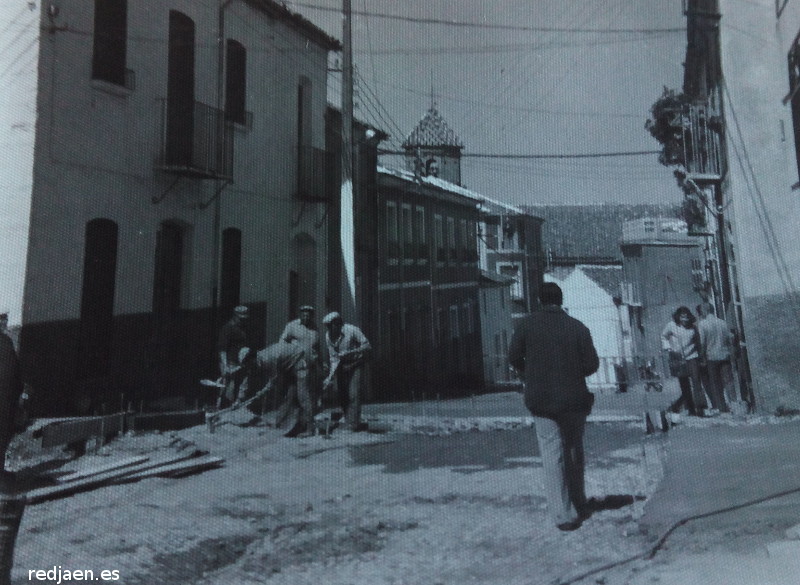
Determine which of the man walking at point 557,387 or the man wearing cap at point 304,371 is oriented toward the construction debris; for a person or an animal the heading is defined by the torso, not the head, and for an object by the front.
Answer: the man wearing cap

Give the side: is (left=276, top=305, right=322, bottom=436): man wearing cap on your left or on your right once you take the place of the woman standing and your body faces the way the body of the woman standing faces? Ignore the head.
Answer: on your right

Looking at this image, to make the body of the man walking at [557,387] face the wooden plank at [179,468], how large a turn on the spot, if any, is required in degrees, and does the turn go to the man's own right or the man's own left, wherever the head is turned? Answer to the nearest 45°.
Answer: approximately 90° to the man's own left

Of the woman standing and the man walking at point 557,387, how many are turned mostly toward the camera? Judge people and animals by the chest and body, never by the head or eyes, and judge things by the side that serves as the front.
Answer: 1

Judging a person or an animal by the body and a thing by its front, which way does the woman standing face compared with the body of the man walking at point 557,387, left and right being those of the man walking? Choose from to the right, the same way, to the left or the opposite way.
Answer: the opposite way

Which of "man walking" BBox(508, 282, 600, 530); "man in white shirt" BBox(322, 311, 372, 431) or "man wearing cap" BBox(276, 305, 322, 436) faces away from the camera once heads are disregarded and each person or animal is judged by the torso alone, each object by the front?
the man walking

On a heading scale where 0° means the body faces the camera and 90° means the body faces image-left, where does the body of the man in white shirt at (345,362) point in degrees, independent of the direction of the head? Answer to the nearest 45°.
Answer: approximately 45°

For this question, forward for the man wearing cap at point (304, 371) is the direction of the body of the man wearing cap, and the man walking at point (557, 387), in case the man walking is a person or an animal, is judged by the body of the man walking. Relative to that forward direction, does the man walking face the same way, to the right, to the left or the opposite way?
the opposite way

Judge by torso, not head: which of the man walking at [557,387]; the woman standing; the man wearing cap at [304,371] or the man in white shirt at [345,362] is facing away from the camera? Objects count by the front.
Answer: the man walking

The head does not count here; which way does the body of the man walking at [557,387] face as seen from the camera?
away from the camera
